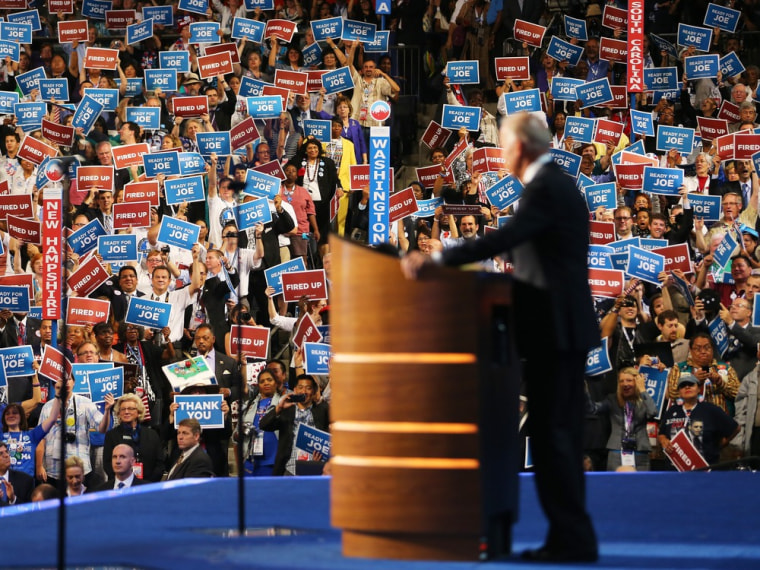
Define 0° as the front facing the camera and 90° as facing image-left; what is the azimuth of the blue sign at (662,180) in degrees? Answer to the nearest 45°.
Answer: approximately 0°

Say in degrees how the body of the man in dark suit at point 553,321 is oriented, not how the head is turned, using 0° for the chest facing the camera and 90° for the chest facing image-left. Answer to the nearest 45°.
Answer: approximately 90°

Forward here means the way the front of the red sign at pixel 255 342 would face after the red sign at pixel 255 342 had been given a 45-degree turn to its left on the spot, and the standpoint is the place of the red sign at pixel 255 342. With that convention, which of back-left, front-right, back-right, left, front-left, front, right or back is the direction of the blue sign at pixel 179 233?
back

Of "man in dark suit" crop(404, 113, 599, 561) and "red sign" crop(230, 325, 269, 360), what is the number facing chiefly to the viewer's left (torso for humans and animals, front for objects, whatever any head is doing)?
1

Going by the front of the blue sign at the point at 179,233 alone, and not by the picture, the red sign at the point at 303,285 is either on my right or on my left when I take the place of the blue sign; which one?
on my left

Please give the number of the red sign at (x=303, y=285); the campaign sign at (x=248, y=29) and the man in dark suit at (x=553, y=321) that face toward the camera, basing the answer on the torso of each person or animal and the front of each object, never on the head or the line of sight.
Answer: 2

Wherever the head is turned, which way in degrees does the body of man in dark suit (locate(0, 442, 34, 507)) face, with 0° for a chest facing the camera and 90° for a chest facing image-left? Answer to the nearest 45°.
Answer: approximately 45°
